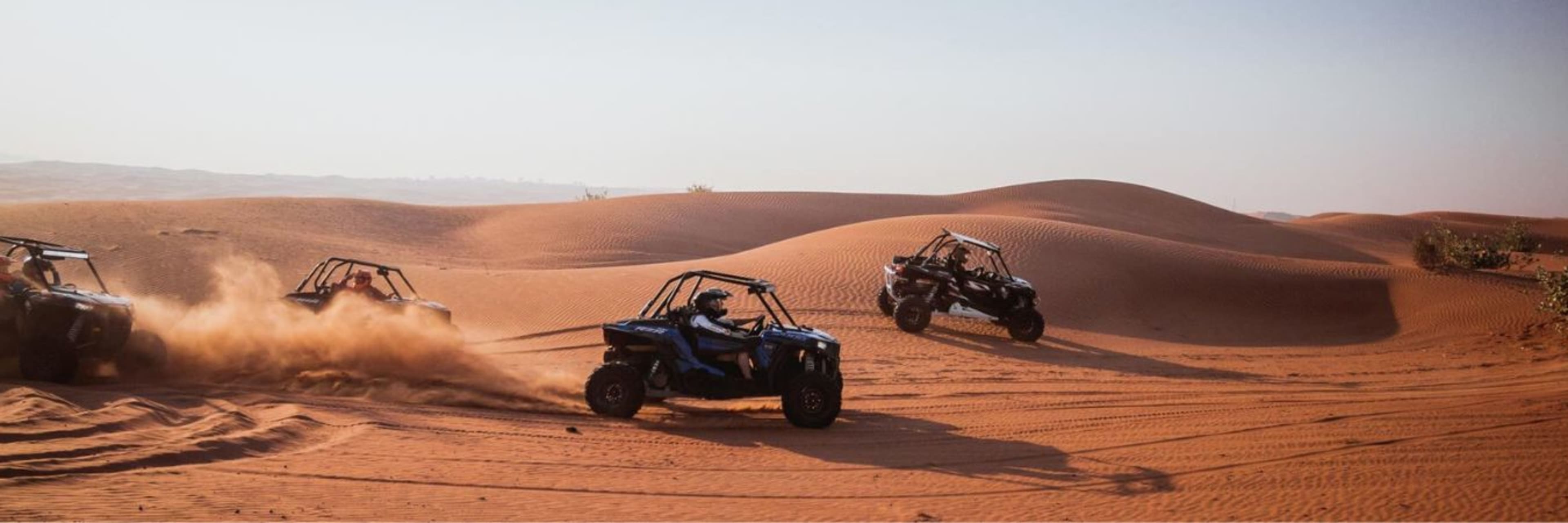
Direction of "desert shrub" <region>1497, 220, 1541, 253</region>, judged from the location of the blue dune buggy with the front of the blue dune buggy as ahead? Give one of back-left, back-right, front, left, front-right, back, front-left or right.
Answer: front-left

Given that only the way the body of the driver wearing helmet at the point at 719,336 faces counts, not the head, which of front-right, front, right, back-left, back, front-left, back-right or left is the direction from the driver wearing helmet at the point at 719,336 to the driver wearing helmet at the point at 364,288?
back-left

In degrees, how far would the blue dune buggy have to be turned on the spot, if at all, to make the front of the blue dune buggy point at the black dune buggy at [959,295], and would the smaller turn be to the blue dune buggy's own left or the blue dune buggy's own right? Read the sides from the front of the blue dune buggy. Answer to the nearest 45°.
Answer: approximately 45° to the blue dune buggy's own left

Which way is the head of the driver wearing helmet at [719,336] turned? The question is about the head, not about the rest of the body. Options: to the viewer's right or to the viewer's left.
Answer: to the viewer's right

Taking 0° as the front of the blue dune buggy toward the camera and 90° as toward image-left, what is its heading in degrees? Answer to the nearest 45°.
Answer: approximately 270°

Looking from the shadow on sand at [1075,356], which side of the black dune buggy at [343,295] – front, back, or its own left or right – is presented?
front

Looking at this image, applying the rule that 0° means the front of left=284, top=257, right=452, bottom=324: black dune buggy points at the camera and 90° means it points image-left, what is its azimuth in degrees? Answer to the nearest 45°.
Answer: approximately 270°

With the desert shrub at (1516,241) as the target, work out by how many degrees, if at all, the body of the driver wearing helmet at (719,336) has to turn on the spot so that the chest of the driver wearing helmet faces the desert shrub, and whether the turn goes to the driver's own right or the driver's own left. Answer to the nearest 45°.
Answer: approximately 45° to the driver's own left

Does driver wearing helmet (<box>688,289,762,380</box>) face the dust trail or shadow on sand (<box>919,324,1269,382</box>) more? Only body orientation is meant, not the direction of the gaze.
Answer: the shadow on sand

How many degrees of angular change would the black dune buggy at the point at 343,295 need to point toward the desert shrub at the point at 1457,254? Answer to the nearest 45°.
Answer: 0° — it already faces it

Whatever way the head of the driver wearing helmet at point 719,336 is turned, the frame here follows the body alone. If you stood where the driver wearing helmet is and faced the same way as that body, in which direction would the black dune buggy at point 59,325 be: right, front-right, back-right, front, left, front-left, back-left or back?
back

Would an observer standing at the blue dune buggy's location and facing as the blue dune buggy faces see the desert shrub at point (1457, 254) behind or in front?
in front

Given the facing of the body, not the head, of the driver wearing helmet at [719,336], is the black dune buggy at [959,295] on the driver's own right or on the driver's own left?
on the driver's own left

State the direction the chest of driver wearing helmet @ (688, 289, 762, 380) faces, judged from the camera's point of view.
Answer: to the viewer's right
